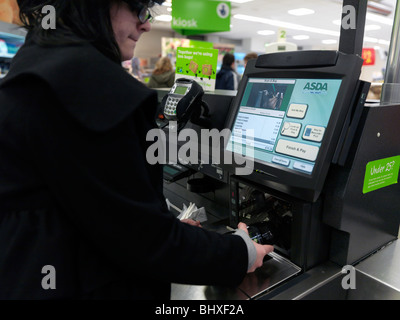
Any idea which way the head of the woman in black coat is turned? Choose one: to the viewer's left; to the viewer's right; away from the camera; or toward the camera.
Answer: to the viewer's right

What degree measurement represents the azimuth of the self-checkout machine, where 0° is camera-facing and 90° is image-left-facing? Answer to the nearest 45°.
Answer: approximately 45°

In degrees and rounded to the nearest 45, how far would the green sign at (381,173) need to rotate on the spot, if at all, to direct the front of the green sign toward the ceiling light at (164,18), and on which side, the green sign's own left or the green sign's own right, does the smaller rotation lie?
approximately 180°
